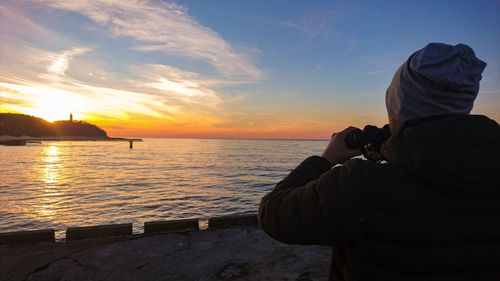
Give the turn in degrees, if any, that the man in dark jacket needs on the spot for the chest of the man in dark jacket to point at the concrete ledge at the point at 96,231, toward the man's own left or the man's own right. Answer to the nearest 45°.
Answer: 0° — they already face it

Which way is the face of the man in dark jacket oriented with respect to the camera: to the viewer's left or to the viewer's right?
to the viewer's left

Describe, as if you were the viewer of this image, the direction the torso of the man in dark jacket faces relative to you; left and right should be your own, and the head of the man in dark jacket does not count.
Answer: facing away from the viewer and to the left of the viewer

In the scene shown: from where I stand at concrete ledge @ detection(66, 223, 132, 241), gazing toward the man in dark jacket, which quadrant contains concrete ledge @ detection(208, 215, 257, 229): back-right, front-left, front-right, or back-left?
front-left

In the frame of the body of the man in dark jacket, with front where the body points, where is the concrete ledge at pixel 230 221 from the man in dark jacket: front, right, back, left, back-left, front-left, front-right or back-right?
front

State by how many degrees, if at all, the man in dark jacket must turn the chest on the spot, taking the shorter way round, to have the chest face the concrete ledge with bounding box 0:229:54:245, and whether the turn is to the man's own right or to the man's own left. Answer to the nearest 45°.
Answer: approximately 45° to the man's own left

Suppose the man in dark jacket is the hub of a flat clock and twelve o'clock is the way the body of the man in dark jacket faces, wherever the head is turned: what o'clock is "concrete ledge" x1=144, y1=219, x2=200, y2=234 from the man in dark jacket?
The concrete ledge is roughly at 12 o'clock from the man in dark jacket.
